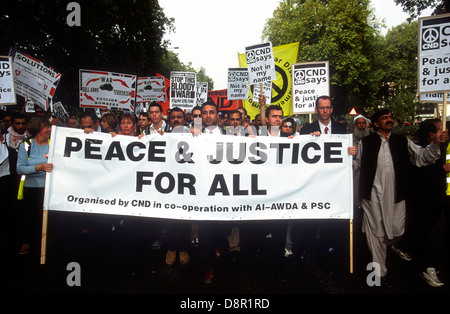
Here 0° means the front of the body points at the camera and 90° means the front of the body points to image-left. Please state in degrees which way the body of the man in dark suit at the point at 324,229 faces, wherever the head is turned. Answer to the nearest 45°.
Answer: approximately 0°

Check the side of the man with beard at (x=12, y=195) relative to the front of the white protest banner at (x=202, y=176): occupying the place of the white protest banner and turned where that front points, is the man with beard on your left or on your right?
on your right

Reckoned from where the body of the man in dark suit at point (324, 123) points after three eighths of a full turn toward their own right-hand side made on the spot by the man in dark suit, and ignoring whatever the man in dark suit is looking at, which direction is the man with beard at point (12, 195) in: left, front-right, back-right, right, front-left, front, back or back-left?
front-left

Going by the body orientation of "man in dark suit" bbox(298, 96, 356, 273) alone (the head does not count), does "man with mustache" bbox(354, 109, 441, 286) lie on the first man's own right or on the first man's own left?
on the first man's own left

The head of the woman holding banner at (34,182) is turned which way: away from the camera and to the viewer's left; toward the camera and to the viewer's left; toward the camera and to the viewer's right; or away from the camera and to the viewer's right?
toward the camera and to the viewer's right
